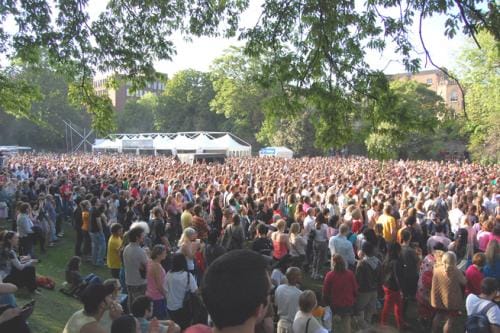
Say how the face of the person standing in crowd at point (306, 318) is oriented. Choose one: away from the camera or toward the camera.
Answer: away from the camera

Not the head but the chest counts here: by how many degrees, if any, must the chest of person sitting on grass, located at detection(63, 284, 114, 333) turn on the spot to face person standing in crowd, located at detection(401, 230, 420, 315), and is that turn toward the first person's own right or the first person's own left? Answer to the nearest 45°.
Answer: approximately 45° to the first person's own right

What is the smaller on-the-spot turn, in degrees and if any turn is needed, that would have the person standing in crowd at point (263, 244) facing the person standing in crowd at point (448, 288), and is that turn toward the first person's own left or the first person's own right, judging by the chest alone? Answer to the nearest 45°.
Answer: approximately 135° to the first person's own right

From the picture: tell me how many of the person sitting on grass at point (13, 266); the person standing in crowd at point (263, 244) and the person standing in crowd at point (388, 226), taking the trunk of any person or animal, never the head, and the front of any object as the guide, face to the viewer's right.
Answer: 1

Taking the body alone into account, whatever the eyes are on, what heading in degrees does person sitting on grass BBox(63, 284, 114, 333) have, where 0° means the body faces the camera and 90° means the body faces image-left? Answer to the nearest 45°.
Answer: approximately 225°

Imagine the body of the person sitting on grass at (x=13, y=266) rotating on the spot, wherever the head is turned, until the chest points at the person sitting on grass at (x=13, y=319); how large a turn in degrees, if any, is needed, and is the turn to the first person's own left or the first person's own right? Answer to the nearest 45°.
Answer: approximately 90° to the first person's own right

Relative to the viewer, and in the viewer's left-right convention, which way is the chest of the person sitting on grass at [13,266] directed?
facing to the right of the viewer

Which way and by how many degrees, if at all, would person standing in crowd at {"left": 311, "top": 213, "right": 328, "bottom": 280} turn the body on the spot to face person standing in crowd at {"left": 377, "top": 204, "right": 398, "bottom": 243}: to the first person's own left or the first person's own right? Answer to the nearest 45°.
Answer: approximately 45° to the first person's own right

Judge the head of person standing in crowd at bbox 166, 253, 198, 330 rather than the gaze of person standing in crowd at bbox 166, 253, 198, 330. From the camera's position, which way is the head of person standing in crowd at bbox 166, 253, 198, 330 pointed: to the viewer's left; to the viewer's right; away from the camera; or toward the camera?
away from the camera

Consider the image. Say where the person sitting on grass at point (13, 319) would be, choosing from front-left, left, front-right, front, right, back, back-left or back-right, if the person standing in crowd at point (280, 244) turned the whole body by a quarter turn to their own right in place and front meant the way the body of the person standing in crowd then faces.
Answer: back-right

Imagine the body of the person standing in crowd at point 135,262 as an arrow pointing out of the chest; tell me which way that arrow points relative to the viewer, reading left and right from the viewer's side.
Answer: facing away from the viewer and to the right of the viewer

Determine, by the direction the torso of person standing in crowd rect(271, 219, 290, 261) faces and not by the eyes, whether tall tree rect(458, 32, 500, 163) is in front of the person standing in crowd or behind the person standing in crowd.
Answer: in front

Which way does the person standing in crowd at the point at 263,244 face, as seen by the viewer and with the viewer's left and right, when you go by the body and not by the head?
facing away from the viewer

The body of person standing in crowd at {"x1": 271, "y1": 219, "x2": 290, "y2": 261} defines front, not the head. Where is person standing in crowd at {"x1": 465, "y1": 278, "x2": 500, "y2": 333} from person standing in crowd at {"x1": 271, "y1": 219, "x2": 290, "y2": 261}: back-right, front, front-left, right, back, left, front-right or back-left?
back-right

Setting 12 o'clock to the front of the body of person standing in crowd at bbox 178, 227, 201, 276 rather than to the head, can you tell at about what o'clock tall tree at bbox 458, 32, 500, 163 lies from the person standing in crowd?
The tall tree is roughly at 12 o'clock from the person standing in crowd.
